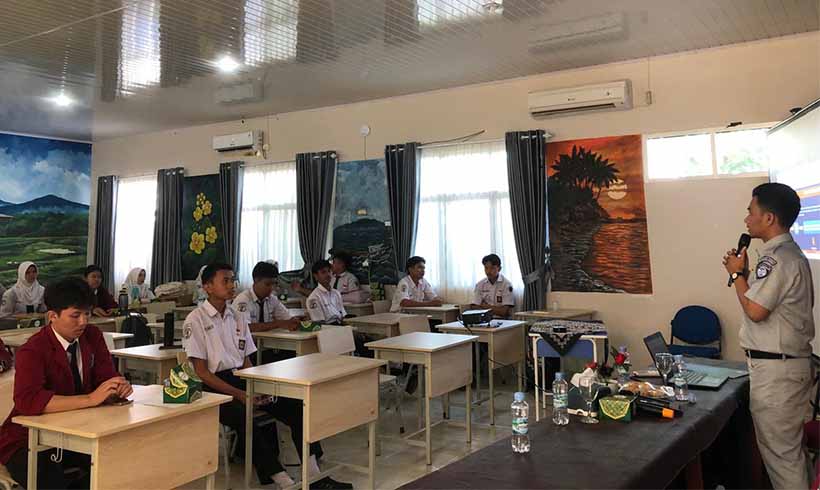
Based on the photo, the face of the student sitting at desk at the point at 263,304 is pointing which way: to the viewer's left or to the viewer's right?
to the viewer's right

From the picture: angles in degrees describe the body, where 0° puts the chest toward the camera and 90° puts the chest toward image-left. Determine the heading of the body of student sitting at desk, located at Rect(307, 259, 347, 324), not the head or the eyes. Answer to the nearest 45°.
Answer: approximately 315°

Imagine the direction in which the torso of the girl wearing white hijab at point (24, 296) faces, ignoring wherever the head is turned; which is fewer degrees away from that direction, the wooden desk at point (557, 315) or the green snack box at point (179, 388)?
the wooden desk

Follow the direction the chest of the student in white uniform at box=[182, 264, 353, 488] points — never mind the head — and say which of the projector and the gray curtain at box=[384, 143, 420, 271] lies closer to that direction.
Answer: the projector

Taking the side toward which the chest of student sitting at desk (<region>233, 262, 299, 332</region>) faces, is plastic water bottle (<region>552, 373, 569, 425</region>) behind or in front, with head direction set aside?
in front

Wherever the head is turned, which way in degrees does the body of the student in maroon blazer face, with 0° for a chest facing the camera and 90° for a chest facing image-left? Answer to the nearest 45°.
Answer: approximately 315°

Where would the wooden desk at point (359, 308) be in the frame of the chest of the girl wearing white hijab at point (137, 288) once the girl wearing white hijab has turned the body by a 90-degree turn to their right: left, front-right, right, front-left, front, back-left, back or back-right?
left

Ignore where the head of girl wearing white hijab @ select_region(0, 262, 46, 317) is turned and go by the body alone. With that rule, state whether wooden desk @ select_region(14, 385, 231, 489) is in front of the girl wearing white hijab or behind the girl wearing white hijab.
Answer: in front

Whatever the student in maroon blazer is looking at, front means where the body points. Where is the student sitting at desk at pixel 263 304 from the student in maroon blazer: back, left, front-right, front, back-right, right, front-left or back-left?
left

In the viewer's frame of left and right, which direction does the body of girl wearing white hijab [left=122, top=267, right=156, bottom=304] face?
facing the viewer and to the right of the viewer

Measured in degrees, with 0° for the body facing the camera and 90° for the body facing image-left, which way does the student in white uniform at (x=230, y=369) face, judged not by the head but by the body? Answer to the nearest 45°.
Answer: approximately 315°

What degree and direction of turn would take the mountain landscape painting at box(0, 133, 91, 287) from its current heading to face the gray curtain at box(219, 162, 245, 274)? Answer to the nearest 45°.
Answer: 0° — it already faces it

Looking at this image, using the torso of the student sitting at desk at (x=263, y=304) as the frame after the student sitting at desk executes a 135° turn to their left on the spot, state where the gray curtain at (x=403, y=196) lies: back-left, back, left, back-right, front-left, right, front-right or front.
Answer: front-right

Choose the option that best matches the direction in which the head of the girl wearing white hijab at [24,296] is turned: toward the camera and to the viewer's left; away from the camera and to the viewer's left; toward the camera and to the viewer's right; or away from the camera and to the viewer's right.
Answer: toward the camera and to the viewer's right
